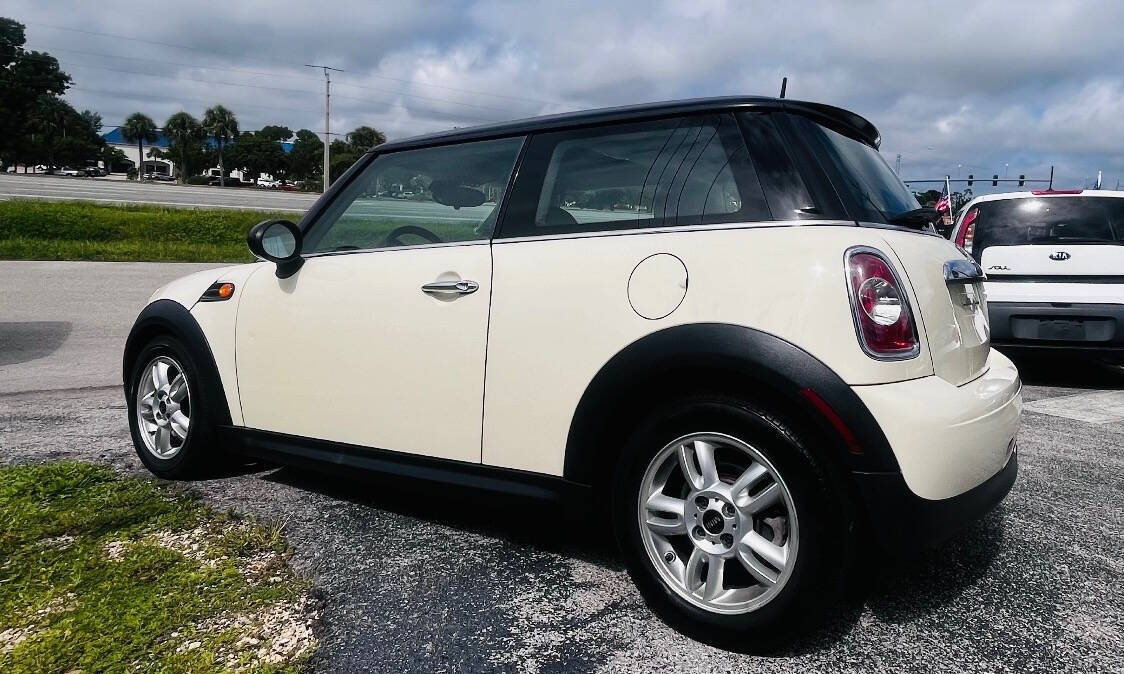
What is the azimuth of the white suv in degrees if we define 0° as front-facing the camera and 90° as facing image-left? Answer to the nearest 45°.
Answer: approximately 180°

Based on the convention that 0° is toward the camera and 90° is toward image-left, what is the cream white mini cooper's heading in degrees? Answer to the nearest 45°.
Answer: approximately 135°

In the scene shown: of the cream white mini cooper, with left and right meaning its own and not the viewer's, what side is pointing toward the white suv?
right

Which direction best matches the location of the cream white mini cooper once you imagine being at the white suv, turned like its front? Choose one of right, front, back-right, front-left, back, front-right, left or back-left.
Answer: back

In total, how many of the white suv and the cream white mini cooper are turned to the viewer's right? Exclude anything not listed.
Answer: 0

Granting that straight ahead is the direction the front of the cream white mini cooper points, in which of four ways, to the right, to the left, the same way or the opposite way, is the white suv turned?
to the right
